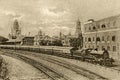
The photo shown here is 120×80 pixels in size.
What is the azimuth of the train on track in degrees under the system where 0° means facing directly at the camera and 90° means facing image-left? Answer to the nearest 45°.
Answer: approximately 315°

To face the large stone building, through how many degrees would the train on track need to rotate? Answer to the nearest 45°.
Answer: approximately 90° to its left
